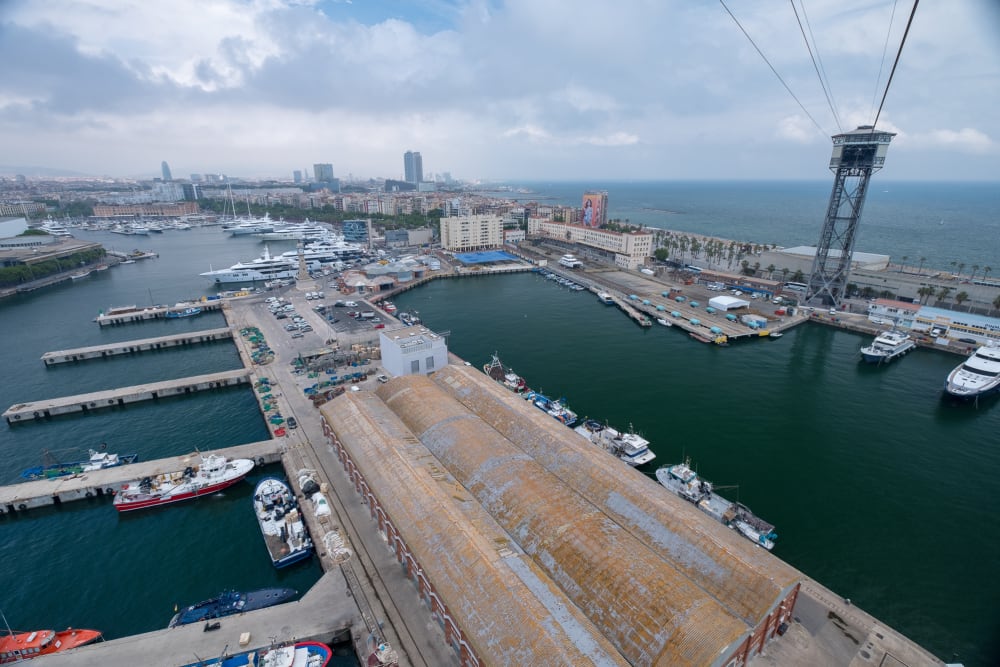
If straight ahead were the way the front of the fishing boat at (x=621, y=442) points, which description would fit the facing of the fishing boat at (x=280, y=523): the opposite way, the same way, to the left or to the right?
the opposite way

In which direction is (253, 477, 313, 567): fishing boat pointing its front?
away from the camera

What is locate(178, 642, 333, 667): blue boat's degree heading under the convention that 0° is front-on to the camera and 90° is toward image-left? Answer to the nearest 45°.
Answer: approximately 270°

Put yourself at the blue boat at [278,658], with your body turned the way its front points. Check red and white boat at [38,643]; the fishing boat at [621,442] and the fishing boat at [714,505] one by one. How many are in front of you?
2

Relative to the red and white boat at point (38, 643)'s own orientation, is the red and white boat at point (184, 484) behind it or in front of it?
in front

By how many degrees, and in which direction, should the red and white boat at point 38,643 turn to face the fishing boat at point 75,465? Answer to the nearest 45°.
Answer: approximately 90° to its left

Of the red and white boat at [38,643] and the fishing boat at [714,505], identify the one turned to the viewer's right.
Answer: the red and white boat

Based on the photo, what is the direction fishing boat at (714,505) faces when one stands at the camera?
facing away from the viewer and to the left of the viewer

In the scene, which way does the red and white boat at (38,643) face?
to the viewer's right

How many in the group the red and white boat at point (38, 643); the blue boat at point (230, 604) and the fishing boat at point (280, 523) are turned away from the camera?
1

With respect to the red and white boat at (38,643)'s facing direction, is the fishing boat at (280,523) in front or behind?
in front
